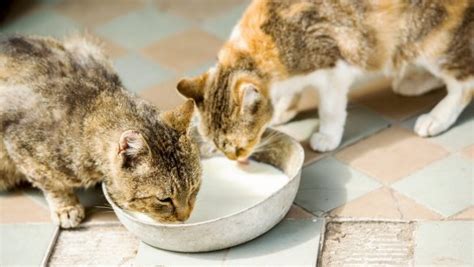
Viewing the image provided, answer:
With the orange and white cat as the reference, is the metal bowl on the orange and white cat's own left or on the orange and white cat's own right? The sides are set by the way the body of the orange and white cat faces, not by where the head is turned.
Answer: on the orange and white cat's own left

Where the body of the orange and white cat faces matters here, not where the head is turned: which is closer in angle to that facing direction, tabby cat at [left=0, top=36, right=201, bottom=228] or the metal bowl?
the tabby cat

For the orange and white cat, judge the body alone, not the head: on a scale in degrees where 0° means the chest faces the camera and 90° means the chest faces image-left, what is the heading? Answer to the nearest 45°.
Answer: approximately 90°

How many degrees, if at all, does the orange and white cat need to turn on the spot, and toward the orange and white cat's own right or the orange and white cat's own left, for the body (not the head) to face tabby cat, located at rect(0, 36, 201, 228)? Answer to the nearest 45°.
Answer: approximately 45° to the orange and white cat's own left
